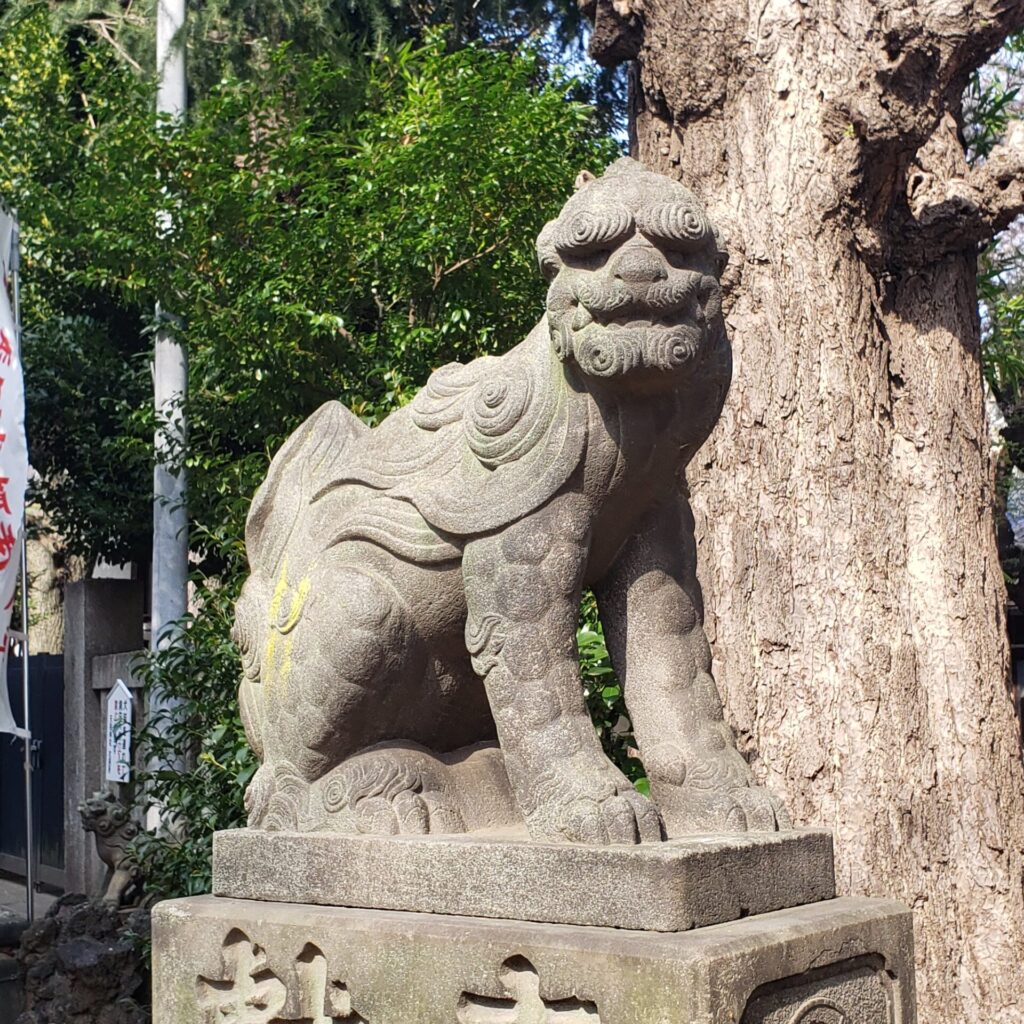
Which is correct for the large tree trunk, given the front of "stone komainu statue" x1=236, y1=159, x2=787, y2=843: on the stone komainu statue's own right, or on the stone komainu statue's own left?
on the stone komainu statue's own left

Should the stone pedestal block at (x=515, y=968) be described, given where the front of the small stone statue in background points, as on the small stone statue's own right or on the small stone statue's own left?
on the small stone statue's own left

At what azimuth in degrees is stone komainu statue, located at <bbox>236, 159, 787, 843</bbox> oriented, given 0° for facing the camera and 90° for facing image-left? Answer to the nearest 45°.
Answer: approximately 315°

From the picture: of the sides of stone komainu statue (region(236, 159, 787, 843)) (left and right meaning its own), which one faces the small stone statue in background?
back
